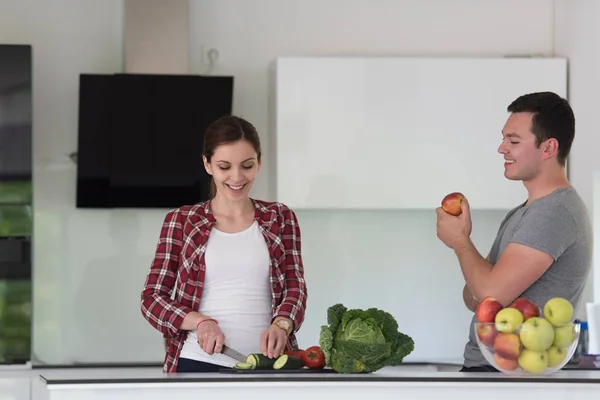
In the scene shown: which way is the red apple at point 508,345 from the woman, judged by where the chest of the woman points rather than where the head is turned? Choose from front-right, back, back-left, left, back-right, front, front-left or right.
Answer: front-left

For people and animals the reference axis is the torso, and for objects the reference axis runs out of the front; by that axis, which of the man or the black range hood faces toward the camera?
the black range hood

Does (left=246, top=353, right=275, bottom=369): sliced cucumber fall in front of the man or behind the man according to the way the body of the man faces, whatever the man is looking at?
in front

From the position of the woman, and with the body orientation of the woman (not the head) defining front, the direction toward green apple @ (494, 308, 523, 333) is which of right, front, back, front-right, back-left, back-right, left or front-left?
front-left

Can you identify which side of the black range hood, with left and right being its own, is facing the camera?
front

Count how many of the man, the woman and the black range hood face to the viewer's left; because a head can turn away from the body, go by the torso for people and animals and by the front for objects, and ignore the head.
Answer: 1

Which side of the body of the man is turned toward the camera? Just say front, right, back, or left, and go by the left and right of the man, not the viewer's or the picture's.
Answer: left

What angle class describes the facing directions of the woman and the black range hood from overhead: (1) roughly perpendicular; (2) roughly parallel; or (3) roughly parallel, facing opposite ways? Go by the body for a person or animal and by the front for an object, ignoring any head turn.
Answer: roughly parallel

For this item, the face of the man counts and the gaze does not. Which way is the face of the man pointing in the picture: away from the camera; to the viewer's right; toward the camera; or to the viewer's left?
to the viewer's left

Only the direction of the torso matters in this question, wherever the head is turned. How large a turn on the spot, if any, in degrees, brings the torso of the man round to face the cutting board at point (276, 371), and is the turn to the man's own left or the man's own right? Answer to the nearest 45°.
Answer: approximately 45° to the man's own left

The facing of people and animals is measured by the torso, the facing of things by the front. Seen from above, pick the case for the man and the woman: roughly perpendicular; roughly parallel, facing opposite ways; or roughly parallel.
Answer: roughly perpendicular

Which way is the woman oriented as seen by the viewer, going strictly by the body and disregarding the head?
toward the camera

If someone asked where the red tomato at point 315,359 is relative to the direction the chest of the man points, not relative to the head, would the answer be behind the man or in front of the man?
in front
